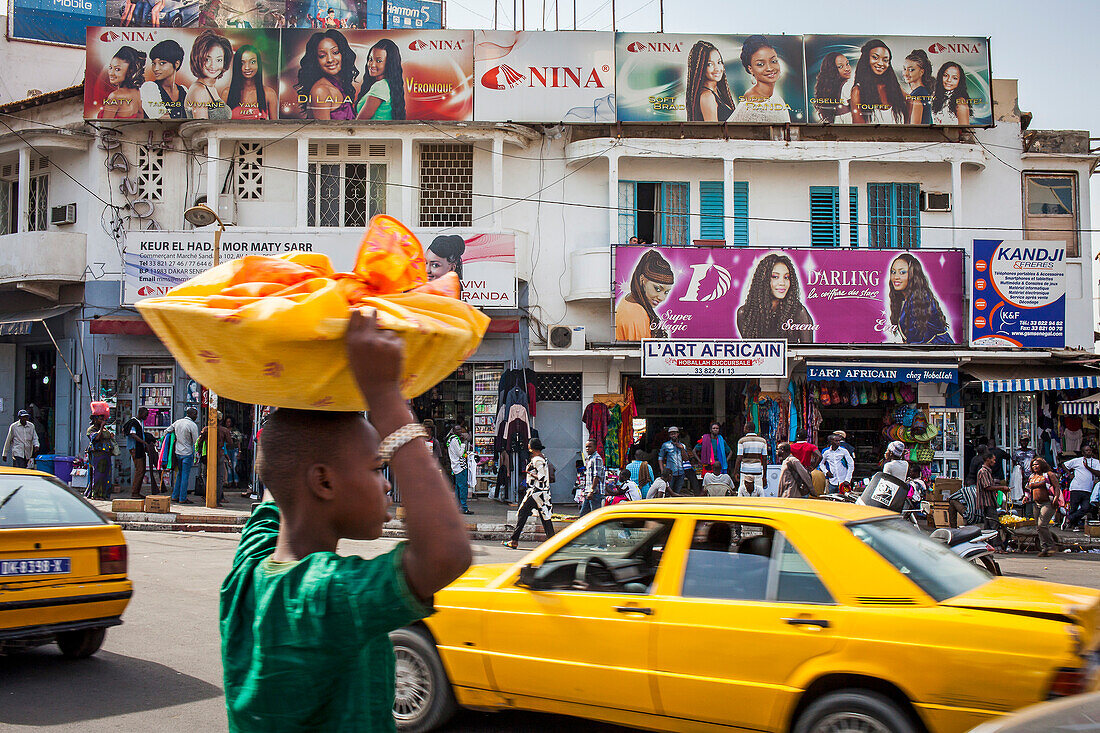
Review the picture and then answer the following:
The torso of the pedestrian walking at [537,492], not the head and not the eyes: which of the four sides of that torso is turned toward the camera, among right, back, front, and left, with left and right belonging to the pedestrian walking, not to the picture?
left

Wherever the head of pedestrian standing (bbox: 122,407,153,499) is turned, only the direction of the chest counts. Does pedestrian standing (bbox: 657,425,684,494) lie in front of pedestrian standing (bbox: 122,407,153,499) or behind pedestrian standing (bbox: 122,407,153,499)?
in front

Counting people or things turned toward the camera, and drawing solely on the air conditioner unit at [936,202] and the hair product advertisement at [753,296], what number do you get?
2

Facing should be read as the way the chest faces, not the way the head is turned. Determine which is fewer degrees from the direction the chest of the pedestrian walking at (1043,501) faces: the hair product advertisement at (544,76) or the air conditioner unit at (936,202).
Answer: the hair product advertisement

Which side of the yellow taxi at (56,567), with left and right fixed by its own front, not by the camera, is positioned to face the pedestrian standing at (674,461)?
right

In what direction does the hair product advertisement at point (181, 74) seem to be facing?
toward the camera

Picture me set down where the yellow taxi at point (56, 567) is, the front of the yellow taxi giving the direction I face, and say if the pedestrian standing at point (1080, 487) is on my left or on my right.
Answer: on my right

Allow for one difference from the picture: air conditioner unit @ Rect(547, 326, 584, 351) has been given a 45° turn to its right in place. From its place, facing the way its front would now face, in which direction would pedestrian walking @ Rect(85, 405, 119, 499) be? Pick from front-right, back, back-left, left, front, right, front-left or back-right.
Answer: front-right

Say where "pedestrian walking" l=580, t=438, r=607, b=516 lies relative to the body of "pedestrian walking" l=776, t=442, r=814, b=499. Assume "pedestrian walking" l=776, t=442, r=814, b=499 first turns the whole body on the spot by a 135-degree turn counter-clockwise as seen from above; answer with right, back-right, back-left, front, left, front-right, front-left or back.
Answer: back

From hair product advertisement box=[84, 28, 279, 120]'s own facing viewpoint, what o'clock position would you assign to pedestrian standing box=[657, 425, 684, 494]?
The pedestrian standing is roughly at 10 o'clock from the hair product advertisement.

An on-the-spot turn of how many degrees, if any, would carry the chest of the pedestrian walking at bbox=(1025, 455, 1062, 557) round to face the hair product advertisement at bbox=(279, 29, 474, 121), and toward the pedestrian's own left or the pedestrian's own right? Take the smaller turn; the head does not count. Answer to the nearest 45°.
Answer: approximately 45° to the pedestrian's own right

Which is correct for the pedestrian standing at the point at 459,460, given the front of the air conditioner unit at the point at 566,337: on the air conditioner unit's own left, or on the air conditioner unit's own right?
on the air conditioner unit's own right
